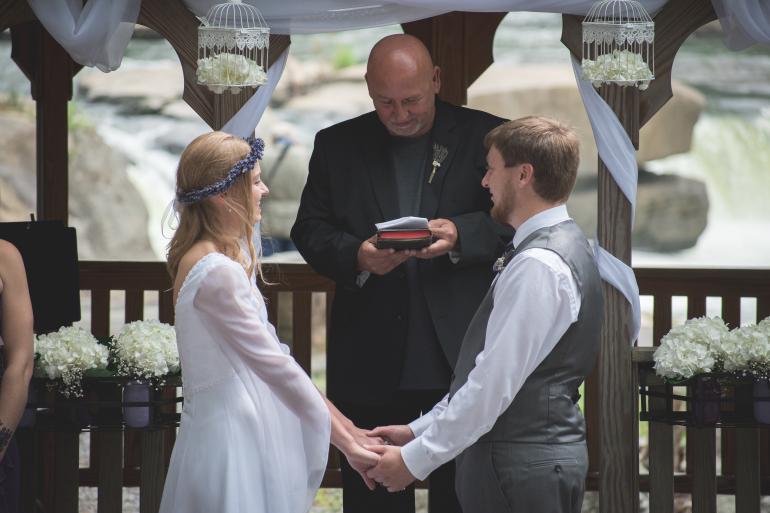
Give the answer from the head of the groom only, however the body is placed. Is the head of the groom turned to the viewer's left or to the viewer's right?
to the viewer's left

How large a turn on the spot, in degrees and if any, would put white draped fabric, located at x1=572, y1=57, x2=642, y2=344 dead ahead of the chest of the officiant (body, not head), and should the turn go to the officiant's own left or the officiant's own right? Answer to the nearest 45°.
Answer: approximately 135° to the officiant's own left

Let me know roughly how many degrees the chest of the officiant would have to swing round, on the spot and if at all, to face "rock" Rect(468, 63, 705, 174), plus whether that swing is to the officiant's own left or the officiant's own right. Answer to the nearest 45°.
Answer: approximately 180°

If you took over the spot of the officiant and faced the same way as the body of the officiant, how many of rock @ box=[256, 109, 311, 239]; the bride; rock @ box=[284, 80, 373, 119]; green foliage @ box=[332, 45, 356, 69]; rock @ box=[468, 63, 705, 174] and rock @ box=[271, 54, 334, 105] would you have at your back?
5

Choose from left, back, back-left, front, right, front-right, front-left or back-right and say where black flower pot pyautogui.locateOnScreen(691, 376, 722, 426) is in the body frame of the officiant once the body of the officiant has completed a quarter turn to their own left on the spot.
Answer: front

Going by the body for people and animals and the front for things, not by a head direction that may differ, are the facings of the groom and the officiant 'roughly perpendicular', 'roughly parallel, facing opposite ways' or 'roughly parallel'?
roughly perpendicular

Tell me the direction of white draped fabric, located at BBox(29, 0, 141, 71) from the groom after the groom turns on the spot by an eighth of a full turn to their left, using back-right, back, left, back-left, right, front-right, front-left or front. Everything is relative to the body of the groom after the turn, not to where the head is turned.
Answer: right

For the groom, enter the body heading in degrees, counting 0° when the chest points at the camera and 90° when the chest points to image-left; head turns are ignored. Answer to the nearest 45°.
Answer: approximately 90°

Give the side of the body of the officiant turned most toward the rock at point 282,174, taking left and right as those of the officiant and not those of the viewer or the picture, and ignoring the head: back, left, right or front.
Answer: back

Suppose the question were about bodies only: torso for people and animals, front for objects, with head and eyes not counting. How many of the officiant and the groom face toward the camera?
1
